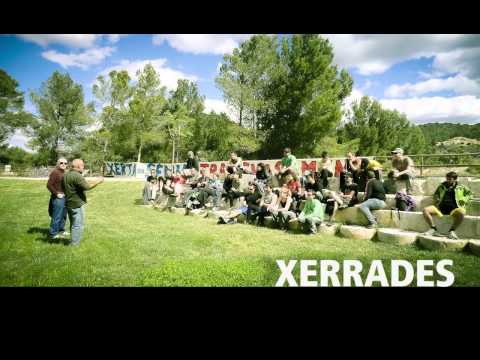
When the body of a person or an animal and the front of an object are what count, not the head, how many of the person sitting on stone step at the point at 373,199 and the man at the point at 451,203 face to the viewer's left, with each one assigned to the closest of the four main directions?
1

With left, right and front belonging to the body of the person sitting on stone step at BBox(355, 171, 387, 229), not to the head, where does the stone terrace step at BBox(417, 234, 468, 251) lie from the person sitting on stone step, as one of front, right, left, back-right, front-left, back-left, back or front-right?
back-left

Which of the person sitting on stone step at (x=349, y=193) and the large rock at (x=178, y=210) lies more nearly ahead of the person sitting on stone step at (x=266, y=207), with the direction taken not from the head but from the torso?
the large rock

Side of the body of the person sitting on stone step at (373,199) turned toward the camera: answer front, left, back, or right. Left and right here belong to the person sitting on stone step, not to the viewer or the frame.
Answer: left

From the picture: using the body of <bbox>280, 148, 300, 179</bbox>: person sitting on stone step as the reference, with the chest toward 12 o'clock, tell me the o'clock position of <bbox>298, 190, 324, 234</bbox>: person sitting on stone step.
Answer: <bbox>298, 190, 324, 234</bbox>: person sitting on stone step is roughly at 10 o'clock from <bbox>280, 148, 300, 179</bbox>: person sitting on stone step.

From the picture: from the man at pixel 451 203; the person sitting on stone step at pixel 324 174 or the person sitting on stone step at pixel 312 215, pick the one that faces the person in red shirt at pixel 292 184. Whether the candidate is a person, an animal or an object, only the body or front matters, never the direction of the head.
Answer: the person sitting on stone step at pixel 324 174

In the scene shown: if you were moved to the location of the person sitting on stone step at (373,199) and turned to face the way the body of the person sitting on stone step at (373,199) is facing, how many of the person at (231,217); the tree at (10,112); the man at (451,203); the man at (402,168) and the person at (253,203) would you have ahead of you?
3

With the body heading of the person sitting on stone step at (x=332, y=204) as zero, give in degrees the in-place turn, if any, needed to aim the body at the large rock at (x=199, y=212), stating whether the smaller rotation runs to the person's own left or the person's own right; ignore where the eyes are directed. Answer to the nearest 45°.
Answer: approximately 45° to the person's own right
